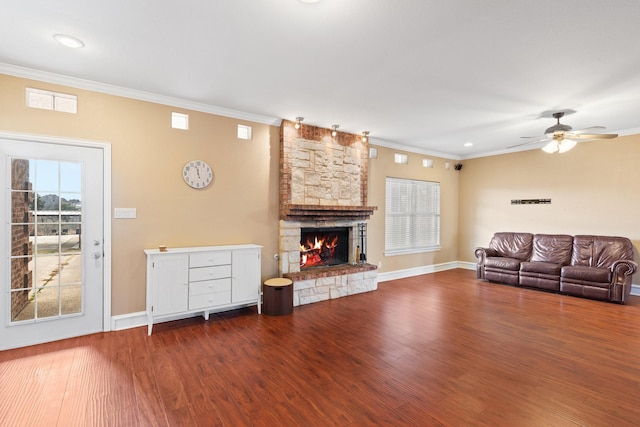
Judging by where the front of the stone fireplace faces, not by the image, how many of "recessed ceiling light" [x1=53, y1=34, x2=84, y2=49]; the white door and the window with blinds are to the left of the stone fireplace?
1

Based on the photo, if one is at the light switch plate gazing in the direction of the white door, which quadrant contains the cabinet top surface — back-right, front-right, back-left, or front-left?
back-left

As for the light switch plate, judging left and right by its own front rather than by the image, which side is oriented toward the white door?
right

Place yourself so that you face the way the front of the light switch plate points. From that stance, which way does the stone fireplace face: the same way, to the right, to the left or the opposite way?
the same way

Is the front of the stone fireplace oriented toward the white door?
no

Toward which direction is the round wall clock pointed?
toward the camera

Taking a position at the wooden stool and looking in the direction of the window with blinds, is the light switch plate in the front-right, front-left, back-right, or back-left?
back-left

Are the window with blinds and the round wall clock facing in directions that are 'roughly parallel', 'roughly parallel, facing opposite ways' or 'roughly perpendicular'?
roughly parallel

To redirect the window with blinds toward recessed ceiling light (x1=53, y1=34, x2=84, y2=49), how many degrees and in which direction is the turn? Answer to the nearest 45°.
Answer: approximately 90° to its right

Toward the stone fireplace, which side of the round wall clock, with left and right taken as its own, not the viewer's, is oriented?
left

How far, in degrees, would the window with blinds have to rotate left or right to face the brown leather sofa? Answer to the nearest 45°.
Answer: approximately 45° to its left

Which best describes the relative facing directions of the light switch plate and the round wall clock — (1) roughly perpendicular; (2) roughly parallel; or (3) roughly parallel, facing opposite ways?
roughly parallel

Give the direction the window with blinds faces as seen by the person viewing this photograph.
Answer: facing the viewer and to the right of the viewer

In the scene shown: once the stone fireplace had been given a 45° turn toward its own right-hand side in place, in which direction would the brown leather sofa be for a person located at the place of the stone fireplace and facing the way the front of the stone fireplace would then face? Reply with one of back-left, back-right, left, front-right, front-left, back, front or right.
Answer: left

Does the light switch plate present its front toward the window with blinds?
no

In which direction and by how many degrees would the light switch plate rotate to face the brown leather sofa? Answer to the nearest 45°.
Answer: approximately 90° to its left

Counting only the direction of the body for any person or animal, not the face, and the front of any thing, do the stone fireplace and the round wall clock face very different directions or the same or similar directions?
same or similar directions

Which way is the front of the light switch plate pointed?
toward the camera
